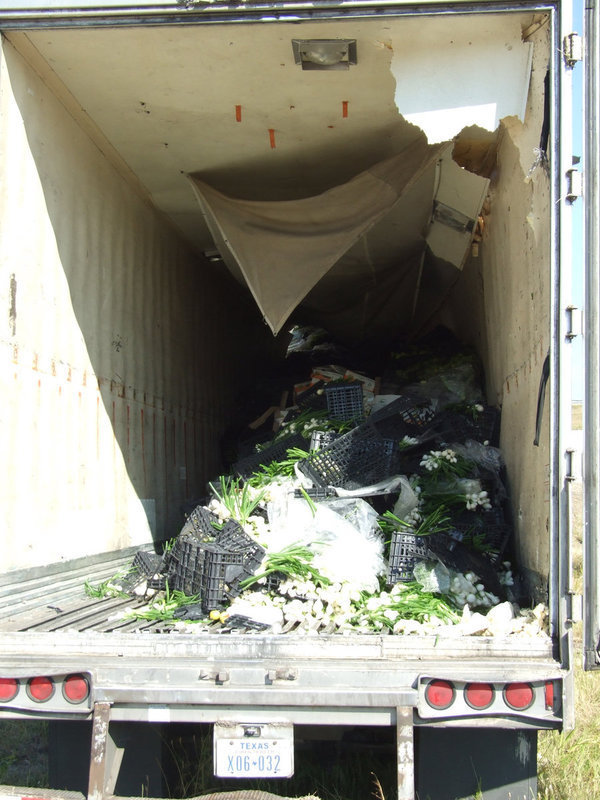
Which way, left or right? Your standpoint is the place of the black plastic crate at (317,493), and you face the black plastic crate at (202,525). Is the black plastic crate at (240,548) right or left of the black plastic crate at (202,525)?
left

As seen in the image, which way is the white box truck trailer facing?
away from the camera
